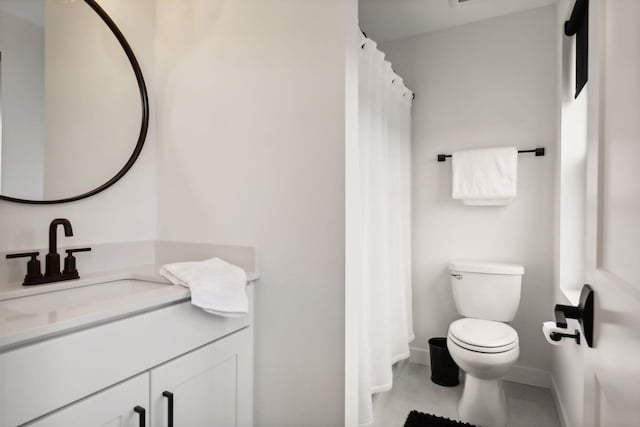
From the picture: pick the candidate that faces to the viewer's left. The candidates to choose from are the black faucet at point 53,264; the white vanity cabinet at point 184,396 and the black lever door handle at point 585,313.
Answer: the black lever door handle

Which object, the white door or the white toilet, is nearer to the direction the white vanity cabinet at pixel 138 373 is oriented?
the white door

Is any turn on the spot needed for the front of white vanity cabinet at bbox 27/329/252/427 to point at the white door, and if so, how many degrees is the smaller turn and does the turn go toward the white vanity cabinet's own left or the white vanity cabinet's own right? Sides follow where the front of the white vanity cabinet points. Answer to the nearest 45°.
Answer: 0° — it already faces it

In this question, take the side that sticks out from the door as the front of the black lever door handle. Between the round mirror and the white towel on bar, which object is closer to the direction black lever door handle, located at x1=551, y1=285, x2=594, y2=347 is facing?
the round mirror

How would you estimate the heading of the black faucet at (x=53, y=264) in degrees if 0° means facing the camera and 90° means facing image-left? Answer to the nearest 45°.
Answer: approximately 315°

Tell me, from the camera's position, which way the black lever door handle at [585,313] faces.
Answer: facing to the left of the viewer

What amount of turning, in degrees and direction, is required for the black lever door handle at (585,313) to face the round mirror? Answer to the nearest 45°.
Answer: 0° — it already faces it
